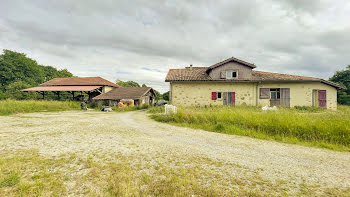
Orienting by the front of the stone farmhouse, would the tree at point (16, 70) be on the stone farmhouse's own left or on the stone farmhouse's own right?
on the stone farmhouse's own right

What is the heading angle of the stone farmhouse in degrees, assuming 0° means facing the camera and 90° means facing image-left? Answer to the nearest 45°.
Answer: approximately 0°

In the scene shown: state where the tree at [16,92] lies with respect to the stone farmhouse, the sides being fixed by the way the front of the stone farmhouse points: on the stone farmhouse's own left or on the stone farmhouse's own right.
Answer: on the stone farmhouse's own right

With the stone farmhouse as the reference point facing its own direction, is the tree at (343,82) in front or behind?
behind
